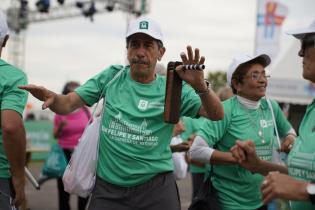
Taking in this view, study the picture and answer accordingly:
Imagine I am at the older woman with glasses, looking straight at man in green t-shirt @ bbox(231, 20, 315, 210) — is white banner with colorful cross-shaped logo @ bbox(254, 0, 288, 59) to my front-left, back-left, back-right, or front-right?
back-left

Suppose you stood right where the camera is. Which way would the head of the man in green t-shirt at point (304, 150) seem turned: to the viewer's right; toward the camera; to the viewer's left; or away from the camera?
to the viewer's left

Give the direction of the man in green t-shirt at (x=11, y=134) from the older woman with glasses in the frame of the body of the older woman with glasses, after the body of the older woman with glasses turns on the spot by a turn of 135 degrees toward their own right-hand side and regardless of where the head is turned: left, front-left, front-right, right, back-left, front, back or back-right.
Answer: front-left

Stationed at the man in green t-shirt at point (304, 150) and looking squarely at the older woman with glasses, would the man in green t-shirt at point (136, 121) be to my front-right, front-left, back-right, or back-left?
front-left

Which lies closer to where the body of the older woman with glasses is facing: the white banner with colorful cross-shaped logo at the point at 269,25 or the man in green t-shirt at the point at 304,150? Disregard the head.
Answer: the man in green t-shirt

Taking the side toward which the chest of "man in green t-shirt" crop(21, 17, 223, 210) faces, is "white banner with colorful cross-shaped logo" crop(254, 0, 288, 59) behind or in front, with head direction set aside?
behind

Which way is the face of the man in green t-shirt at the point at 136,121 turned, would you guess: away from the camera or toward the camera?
toward the camera

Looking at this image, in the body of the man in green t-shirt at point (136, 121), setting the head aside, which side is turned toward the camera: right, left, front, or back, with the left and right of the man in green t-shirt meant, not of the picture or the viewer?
front

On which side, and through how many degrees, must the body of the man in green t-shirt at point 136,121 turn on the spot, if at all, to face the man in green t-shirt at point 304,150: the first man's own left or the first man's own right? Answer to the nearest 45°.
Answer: approximately 45° to the first man's own left

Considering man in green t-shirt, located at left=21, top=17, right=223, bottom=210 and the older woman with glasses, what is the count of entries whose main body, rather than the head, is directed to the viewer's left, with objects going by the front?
0
